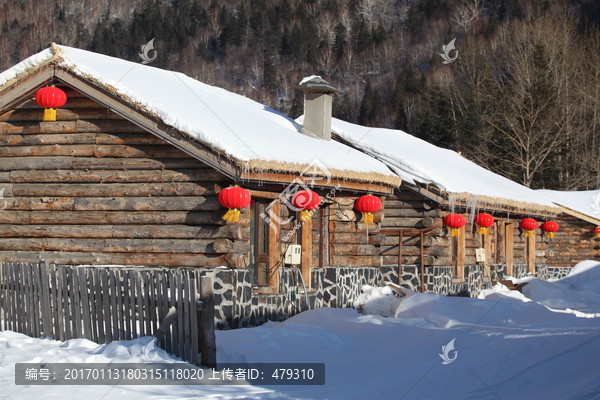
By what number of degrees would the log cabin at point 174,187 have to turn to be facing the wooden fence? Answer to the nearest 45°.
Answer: approximately 45° to its right

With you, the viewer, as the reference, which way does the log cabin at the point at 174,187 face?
facing the viewer and to the right of the viewer

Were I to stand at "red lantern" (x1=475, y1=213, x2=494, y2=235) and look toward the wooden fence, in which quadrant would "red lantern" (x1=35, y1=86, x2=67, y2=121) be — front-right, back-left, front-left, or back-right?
front-right
